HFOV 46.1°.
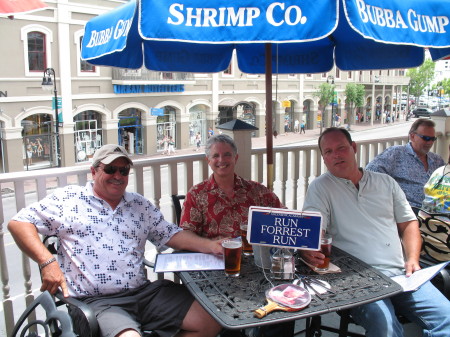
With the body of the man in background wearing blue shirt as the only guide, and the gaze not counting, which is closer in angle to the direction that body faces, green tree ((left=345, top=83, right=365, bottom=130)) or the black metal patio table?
the black metal patio table

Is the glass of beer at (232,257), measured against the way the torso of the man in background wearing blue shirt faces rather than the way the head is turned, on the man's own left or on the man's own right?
on the man's own right

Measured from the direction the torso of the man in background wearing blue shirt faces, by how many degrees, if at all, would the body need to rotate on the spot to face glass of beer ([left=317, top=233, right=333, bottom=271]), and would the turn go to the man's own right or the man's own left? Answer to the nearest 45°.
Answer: approximately 45° to the man's own right

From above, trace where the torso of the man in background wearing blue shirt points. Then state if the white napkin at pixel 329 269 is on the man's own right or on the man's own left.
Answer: on the man's own right

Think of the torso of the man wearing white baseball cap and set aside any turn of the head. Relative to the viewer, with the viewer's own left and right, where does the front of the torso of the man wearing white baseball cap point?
facing the viewer and to the right of the viewer

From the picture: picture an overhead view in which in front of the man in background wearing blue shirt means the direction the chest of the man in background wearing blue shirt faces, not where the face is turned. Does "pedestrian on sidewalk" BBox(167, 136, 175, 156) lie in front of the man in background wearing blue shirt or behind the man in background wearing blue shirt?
behind

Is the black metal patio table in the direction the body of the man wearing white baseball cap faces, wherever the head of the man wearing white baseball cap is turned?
yes

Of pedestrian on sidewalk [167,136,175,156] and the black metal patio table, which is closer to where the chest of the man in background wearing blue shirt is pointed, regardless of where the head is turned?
the black metal patio table

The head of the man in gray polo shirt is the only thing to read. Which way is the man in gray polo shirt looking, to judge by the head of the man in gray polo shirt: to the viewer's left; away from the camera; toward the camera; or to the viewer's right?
toward the camera
